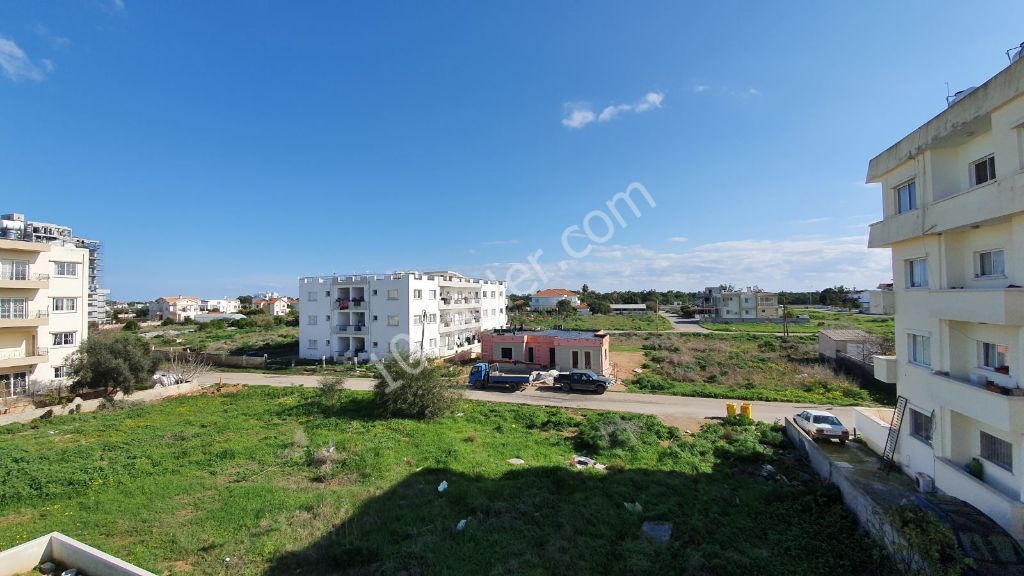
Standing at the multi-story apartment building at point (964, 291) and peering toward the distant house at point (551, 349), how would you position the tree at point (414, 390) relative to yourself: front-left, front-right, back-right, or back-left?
front-left

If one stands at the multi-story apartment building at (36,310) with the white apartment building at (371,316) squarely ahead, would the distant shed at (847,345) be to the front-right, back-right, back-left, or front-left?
front-right

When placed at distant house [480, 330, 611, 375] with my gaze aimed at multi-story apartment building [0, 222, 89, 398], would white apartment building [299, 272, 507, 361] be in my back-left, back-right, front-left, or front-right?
front-right

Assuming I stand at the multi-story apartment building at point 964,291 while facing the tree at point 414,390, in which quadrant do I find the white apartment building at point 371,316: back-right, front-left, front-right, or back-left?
front-right
